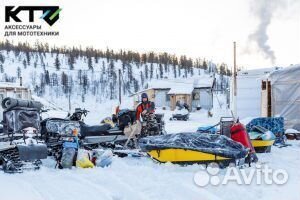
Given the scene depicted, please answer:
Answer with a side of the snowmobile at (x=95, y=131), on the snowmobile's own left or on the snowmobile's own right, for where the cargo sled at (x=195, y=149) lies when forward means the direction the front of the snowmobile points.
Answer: on the snowmobile's own left

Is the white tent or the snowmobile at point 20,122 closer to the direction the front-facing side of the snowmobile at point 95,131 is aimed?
the snowmobile

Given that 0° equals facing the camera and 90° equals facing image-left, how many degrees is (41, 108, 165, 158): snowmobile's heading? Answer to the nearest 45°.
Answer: approximately 90°

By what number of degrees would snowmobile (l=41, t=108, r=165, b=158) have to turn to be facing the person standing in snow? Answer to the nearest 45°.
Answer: approximately 180°

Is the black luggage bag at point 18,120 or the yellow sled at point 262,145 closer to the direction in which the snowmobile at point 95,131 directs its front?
the black luggage bag

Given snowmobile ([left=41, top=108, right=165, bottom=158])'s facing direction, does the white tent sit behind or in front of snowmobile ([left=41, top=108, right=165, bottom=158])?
behind

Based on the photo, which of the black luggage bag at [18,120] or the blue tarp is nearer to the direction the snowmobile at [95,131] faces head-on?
the black luggage bag

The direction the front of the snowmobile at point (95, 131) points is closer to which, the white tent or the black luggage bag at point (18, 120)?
the black luggage bag

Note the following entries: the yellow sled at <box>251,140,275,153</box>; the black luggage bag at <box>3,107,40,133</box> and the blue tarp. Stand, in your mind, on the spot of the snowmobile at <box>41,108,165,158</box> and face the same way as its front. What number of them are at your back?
2

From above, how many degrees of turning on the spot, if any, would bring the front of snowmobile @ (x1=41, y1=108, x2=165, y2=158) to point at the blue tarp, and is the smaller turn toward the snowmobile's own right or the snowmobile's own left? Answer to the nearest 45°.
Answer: approximately 180°

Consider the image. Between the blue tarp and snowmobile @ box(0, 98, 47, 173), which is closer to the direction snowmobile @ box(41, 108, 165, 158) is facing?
the snowmobile

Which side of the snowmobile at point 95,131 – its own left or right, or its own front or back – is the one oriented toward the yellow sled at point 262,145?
back
